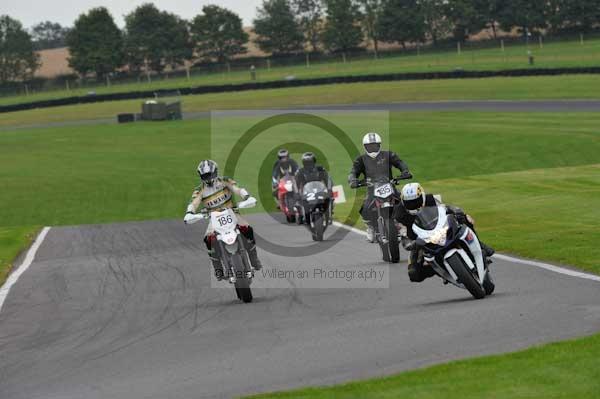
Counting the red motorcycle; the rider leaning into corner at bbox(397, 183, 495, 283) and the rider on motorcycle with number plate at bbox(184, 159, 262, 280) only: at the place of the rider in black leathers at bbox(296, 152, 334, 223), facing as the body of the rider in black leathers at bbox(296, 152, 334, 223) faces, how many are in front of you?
2

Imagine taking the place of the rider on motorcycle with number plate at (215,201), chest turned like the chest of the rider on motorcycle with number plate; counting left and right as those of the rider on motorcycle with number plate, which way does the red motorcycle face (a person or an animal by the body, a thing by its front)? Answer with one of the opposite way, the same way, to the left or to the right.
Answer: the same way

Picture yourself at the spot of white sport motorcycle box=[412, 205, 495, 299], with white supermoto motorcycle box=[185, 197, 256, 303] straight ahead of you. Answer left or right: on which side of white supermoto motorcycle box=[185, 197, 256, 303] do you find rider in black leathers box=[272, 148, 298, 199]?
right

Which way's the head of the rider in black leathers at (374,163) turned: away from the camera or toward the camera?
toward the camera

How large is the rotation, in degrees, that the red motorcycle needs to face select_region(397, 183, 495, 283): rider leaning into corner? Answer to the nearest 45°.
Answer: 0° — it already faces them

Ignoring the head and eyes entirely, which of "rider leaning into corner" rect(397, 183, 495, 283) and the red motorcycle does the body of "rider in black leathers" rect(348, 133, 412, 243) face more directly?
the rider leaning into corner

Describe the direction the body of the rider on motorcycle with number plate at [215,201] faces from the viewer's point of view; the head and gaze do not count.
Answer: toward the camera

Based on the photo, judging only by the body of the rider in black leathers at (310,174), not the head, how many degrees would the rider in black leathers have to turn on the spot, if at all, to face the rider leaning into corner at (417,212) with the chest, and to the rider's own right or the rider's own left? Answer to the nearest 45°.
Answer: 0° — they already face them

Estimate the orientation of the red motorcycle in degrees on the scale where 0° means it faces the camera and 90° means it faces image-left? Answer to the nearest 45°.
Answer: approximately 0°

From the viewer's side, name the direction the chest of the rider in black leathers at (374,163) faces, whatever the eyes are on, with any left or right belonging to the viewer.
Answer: facing the viewer

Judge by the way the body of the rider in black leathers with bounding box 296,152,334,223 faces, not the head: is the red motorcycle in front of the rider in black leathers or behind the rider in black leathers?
behind

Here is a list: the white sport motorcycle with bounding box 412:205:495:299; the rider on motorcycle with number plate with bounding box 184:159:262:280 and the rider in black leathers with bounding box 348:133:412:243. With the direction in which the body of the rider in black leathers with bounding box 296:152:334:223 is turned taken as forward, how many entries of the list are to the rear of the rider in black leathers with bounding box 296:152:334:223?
0

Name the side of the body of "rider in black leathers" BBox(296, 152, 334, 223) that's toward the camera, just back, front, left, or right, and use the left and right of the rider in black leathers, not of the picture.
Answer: front

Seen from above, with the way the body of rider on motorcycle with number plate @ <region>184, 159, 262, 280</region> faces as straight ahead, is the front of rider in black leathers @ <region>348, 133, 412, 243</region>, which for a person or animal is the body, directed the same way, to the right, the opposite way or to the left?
the same way

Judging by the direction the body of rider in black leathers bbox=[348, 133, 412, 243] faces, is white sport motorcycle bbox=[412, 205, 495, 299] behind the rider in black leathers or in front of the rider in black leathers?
in front

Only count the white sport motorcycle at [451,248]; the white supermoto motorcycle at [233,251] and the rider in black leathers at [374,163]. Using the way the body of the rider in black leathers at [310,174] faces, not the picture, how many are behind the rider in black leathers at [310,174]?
0

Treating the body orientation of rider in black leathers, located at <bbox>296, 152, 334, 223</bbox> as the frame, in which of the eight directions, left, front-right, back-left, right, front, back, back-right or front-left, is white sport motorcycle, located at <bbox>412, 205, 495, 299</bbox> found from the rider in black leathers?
front
